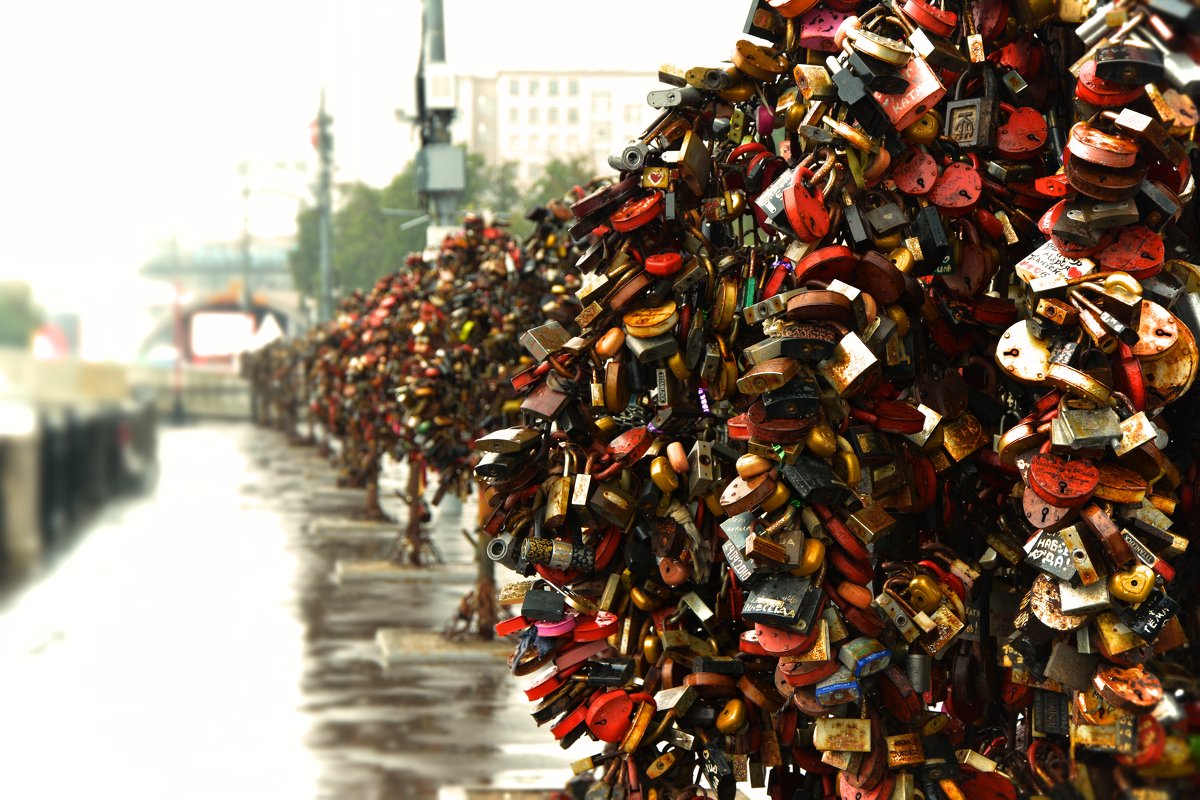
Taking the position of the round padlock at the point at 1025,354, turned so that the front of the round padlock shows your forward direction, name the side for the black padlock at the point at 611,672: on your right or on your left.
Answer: on your right

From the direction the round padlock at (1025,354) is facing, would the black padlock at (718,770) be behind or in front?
behind

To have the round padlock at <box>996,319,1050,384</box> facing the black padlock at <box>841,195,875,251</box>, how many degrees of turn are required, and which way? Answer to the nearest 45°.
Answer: approximately 135° to its right

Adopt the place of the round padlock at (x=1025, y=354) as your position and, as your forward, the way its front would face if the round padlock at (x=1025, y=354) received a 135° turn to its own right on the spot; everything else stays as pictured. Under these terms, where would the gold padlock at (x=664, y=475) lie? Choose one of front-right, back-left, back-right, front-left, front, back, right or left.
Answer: front

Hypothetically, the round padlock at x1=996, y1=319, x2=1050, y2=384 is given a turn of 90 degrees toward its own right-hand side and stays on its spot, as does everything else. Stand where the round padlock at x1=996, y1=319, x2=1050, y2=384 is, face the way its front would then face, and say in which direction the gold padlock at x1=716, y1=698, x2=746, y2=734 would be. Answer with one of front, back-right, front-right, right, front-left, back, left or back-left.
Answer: front-right

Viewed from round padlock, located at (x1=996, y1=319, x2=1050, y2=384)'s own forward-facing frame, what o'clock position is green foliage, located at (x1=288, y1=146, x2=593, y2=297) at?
The green foliage is roughly at 5 o'clock from the round padlock.

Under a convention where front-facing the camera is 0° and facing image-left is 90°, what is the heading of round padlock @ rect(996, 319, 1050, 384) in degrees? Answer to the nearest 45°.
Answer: approximately 0°

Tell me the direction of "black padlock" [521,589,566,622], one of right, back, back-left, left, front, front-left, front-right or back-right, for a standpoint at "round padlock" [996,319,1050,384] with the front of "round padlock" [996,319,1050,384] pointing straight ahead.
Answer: back-right

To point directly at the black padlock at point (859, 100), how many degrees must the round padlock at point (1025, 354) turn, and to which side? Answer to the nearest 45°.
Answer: approximately 135° to its right

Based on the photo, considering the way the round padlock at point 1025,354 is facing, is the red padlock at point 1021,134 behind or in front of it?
behind

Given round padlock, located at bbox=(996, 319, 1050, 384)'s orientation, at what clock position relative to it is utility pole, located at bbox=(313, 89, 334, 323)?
The utility pole is roughly at 5 o'clock from the round padlock.
